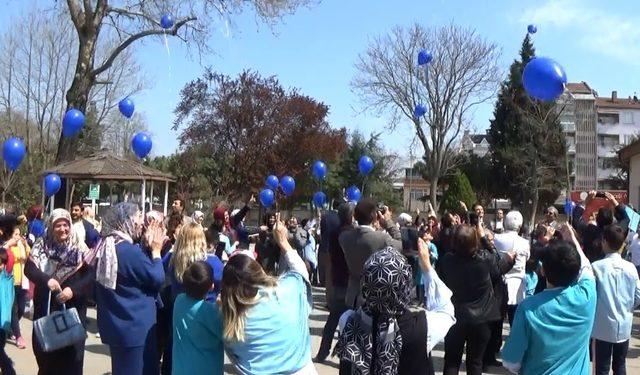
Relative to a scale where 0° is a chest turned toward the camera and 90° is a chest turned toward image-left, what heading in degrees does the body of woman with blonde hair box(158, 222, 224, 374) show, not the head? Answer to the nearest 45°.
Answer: approximately 180°

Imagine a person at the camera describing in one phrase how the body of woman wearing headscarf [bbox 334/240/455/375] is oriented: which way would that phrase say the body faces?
away from the camera

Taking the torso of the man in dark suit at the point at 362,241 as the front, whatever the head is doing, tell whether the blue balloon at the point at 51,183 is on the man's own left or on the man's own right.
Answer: on the man's own left

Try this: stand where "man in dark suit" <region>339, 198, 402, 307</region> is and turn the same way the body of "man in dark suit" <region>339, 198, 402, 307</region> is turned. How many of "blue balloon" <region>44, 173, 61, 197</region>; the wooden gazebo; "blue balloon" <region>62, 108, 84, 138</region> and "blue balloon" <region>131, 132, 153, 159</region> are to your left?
4

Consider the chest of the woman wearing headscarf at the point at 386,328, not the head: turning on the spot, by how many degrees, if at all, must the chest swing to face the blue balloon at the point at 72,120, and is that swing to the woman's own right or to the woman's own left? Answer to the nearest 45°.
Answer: approximately 45° to the woman's own left

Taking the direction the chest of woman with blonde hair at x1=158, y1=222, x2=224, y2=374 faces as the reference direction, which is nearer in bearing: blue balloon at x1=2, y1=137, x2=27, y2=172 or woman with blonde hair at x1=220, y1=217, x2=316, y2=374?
the blue balloon

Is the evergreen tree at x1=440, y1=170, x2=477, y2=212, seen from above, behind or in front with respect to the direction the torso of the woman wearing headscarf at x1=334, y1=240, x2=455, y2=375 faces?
in front

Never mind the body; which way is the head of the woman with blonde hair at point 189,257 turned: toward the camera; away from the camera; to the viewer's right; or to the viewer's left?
away from the camera

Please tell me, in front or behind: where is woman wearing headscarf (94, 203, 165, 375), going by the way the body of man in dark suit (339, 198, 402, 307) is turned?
behind

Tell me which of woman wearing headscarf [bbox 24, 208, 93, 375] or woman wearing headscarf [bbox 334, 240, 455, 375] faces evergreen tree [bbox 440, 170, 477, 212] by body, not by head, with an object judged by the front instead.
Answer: woman wearing headscarf [bbox 334, 240, 455, 375]

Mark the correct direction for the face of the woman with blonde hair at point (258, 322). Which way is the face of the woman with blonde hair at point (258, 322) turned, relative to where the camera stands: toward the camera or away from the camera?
away from the camera

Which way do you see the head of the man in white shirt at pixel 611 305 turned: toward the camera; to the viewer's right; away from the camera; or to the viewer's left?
away from the camera
